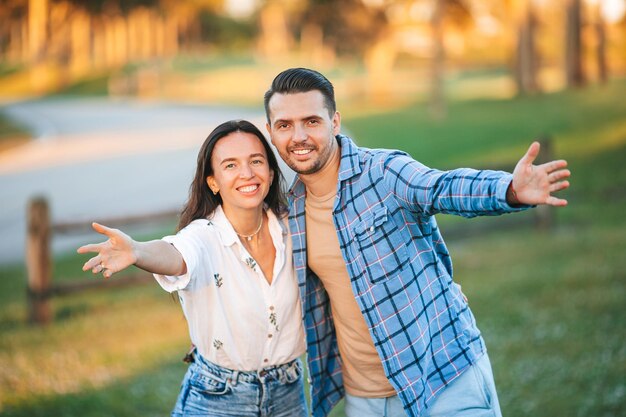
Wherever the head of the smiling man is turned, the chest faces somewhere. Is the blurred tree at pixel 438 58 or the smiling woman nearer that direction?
the smiling woman

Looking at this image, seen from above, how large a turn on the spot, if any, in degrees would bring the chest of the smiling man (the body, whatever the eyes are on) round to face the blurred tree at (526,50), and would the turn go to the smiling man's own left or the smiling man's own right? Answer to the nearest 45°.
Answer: approximately 135° to the smiling man's own right

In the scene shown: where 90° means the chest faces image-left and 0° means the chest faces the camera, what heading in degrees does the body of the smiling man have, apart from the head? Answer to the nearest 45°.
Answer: approximately 45°

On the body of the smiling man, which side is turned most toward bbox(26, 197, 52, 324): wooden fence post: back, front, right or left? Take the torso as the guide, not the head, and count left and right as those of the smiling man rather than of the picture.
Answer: right

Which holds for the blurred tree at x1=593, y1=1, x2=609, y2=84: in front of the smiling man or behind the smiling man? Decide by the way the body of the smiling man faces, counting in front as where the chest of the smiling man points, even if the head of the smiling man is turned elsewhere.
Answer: behind

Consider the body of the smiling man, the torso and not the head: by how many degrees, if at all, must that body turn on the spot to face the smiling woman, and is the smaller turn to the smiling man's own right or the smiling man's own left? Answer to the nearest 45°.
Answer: approximately 45° to the smiling man's own right

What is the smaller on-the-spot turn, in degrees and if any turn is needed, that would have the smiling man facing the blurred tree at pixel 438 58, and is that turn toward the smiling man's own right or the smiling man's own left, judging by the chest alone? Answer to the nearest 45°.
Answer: approximately 135° to the smiling man's own right
